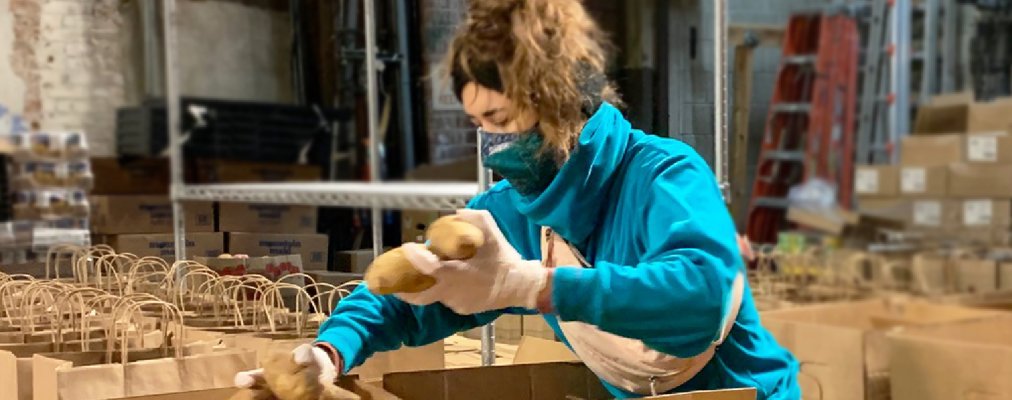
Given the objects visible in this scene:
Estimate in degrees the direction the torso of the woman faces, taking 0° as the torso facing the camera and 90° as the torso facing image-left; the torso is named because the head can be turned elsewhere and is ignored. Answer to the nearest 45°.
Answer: approximately 45°

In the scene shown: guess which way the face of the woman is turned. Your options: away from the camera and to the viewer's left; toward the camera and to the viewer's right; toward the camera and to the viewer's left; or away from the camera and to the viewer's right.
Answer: toward the camera and to the viewer's left

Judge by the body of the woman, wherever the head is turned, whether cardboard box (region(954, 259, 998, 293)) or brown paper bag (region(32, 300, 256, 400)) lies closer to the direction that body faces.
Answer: the brown paper bag

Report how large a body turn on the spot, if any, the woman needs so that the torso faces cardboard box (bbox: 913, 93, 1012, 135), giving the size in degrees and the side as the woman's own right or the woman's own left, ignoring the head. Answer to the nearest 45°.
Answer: approximately 180°

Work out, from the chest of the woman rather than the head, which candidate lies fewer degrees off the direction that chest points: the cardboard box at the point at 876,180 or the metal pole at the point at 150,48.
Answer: the metal pole

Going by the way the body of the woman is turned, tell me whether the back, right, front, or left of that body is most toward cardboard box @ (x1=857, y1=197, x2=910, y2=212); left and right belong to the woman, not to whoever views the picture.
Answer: back
